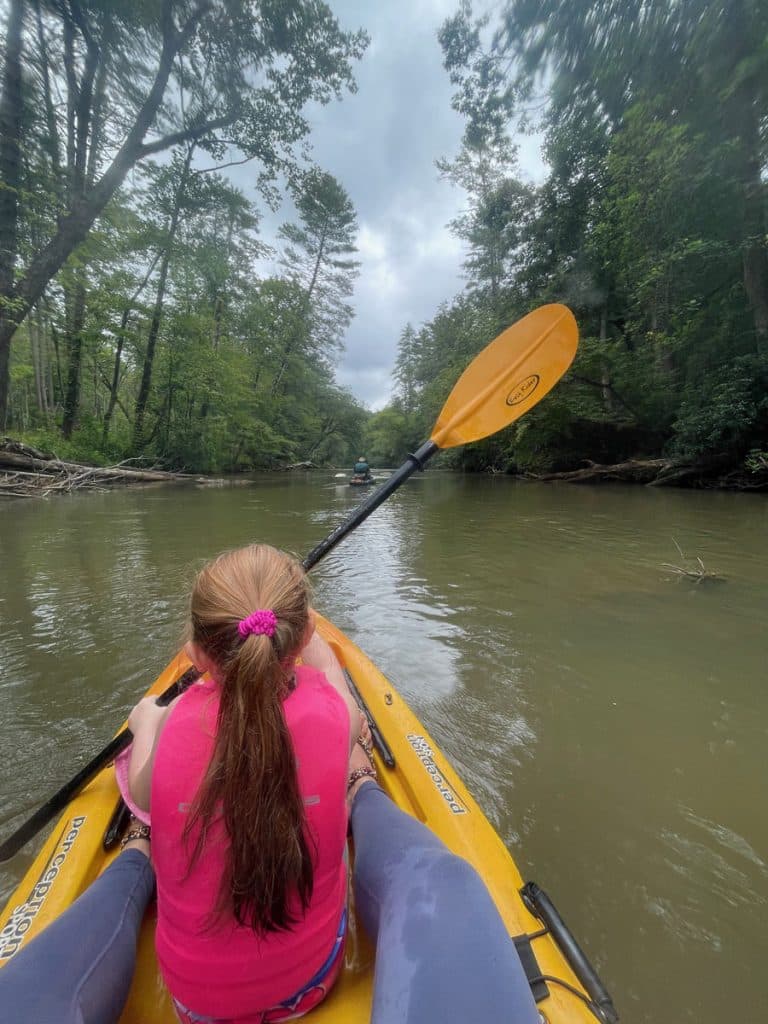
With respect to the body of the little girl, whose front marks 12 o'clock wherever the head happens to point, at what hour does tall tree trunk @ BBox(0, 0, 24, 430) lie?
The tall tree trunk is roughly at 11 o'clock from the little girl.

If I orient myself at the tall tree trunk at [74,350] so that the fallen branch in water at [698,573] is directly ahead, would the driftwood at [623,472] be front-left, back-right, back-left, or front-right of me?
front-left

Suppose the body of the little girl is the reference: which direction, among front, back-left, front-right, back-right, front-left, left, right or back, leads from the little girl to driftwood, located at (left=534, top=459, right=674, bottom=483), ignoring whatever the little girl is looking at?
front-right

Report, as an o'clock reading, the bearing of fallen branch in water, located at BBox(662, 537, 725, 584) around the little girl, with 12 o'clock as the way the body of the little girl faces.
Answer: The fallen branch in water is roughly at 2 o'clock from the little girl.

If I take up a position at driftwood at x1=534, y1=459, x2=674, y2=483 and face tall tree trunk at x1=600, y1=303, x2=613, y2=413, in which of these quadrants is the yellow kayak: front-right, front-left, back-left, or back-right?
back-left

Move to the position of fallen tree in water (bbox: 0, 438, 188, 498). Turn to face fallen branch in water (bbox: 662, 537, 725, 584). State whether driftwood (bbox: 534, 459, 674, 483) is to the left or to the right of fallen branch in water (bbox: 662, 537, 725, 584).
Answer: left

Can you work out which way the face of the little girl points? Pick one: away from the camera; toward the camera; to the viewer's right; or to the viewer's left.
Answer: away from the camera

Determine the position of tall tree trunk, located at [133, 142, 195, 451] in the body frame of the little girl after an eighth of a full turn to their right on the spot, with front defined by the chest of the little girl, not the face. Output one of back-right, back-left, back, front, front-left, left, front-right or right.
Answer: front-left

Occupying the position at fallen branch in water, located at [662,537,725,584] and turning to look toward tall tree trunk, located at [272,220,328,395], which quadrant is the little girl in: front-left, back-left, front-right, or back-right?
back-left

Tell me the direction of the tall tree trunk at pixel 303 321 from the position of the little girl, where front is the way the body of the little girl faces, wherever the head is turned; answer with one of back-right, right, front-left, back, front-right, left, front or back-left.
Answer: front

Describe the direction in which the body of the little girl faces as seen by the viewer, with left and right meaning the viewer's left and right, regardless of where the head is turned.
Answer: facing away from the viewer
